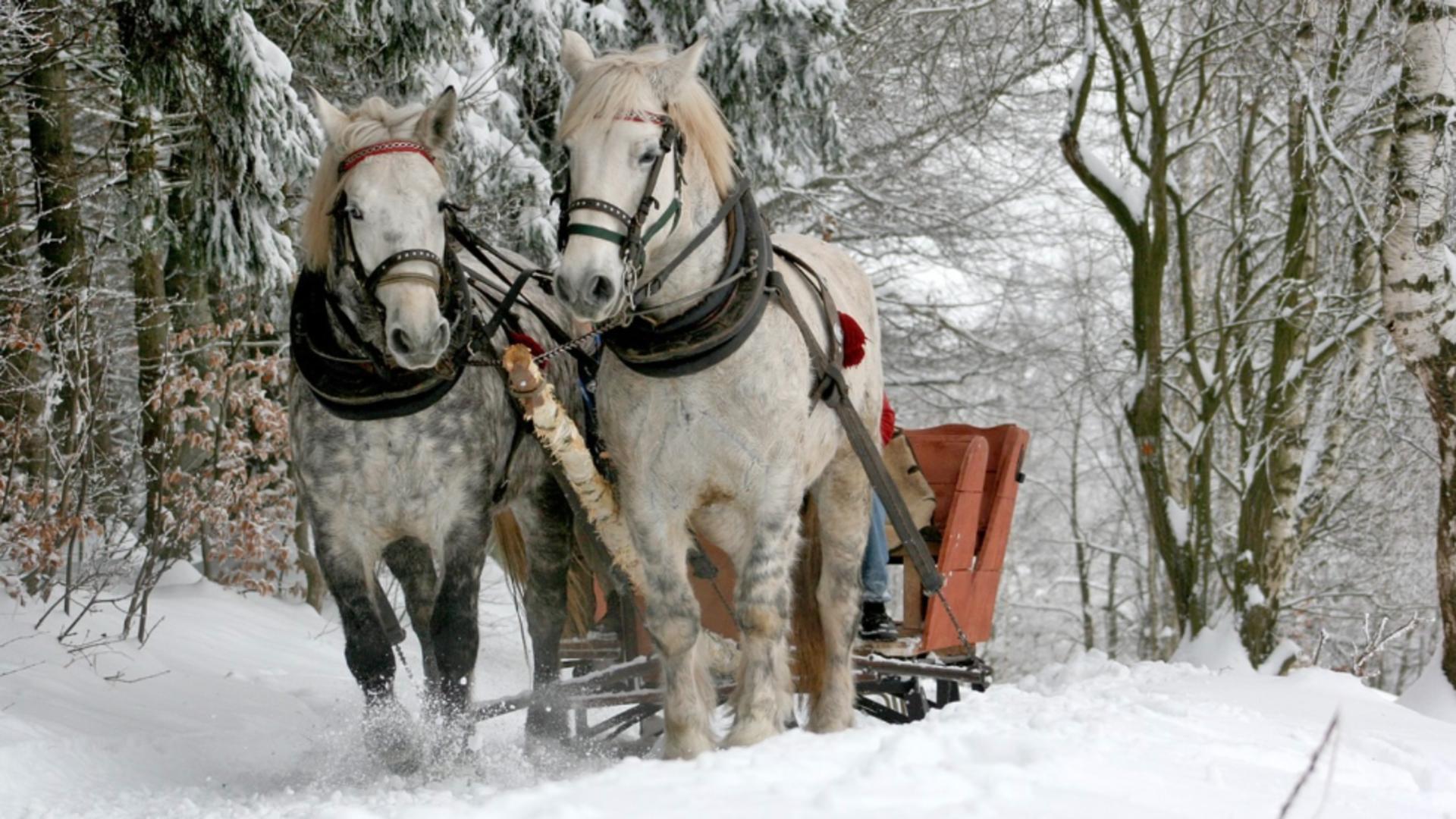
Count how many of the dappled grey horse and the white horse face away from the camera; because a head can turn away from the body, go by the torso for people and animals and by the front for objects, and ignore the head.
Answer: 0

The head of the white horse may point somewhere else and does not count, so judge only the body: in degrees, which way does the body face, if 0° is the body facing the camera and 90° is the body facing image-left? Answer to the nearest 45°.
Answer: approximately 45°

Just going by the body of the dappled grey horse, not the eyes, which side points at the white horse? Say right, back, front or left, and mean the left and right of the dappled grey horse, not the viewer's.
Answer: left

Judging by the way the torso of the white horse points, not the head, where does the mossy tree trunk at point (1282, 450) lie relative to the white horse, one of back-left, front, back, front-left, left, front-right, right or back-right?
back

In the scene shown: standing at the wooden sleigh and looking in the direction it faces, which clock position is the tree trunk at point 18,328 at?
The tree trunk is roughly at 2 o'clock from the wooden sleigh.

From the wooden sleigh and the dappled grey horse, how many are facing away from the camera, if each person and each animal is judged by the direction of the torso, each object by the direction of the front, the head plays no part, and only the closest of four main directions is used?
0

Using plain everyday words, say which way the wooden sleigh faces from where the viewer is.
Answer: facing the viewer and to the left of the viewer

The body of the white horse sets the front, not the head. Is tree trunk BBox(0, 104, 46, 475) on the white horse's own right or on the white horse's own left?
on the white horse's own right

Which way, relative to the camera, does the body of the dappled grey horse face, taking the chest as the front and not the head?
toward the camera
